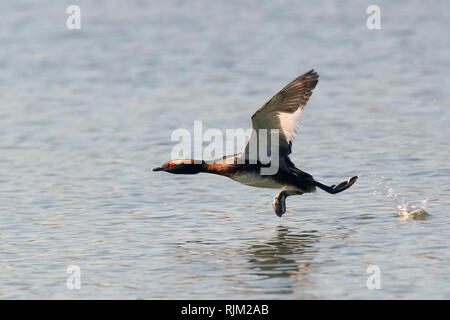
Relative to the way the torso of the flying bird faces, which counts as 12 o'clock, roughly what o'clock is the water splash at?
The water splash is roughly at 5 o'clock from the flying bird.

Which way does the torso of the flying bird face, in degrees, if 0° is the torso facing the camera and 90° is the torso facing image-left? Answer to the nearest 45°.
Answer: approximately 90°
